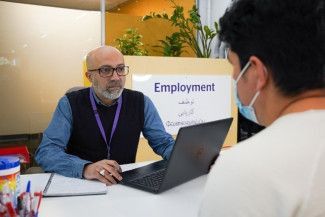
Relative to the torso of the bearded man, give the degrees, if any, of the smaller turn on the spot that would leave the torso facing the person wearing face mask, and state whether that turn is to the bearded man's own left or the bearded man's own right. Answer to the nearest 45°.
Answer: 0° — they already face them

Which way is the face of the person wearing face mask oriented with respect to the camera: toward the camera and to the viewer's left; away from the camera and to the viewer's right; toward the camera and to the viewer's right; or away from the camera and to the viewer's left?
away from the camera and to the viewer's left

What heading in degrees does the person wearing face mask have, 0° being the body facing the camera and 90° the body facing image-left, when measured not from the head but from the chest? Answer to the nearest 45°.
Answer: approximately 135°

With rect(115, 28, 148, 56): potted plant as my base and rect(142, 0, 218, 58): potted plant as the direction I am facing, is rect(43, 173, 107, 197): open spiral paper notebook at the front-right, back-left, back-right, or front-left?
back-right

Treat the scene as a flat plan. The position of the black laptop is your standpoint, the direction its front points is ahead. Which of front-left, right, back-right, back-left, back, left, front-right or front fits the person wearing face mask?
back-left

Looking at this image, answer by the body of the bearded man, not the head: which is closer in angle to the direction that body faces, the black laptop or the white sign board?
the black laptop

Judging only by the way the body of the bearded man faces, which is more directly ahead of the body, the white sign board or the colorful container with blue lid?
the colorful container with blue lid

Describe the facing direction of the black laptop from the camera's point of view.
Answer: facing away from the viewer and to the left of the viewer
